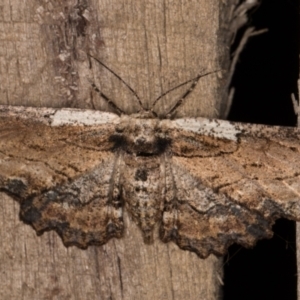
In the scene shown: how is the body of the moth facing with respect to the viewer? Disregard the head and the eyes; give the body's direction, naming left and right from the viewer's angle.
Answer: facing away from the viewer
